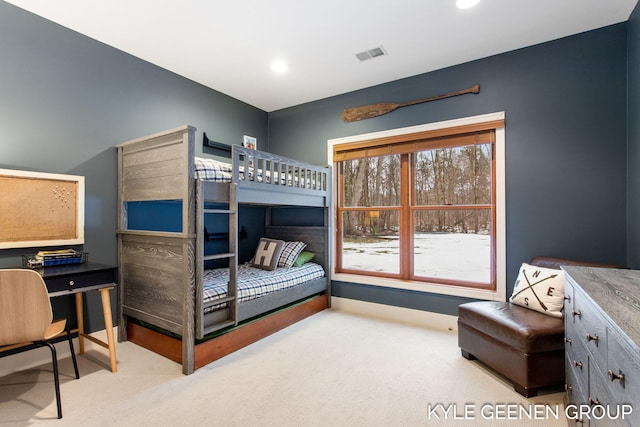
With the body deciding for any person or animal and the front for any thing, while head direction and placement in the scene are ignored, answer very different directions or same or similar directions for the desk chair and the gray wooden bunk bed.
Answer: very different directions

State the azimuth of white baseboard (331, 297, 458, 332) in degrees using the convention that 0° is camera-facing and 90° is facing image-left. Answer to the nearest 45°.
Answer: approximately 45°

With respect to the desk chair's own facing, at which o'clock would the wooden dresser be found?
The wooden dresser is roughly at 5 o'clock from the desk chair.

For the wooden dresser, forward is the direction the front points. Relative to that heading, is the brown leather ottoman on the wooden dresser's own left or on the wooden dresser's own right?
on the wooden dresser's own right

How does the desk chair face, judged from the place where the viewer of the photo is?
facing away from the viewer

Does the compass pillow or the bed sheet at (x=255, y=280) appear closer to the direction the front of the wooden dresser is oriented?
the bed sheet
